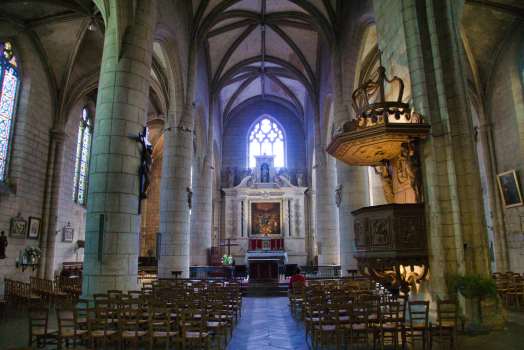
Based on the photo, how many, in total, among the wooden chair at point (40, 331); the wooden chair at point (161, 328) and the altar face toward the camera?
1

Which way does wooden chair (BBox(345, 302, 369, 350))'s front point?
away from the camera

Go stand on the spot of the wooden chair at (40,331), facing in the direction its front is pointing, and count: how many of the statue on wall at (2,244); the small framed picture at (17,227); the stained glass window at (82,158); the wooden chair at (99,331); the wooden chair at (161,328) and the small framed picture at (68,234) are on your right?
2

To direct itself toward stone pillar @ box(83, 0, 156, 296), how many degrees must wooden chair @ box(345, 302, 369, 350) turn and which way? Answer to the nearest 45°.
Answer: approximately 90° to its left

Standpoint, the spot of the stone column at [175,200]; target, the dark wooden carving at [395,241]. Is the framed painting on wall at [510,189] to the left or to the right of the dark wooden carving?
left

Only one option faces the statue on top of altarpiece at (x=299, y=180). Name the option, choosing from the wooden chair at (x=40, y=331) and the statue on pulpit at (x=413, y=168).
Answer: the wooden chair

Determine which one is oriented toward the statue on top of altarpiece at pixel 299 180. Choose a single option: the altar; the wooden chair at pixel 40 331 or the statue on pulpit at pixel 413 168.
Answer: the wooden chair

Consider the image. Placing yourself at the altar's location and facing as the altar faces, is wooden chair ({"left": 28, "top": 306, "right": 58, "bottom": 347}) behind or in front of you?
in front

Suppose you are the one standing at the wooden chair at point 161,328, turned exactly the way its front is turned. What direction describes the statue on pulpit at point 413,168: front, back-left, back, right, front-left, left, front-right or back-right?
front-right

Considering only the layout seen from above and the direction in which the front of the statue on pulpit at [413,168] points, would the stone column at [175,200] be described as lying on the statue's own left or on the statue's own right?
on the statue's own right

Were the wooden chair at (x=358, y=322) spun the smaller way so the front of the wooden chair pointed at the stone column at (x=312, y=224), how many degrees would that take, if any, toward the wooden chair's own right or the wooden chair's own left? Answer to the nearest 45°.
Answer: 0° — it already faces it

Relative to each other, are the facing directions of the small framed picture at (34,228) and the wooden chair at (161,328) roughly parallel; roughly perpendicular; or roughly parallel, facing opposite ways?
roughly perpendicular

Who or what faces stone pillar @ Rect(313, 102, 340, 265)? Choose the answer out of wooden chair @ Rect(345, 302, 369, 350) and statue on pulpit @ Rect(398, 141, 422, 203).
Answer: the wooden chair

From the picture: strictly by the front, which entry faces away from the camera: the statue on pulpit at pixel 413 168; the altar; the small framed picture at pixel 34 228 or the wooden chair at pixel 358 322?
the wooden chair

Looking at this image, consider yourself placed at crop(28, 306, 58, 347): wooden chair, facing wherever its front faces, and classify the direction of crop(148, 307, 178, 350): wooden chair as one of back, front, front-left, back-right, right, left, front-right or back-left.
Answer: right

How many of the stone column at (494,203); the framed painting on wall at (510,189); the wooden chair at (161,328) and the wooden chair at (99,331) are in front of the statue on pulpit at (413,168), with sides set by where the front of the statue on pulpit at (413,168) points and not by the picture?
2
